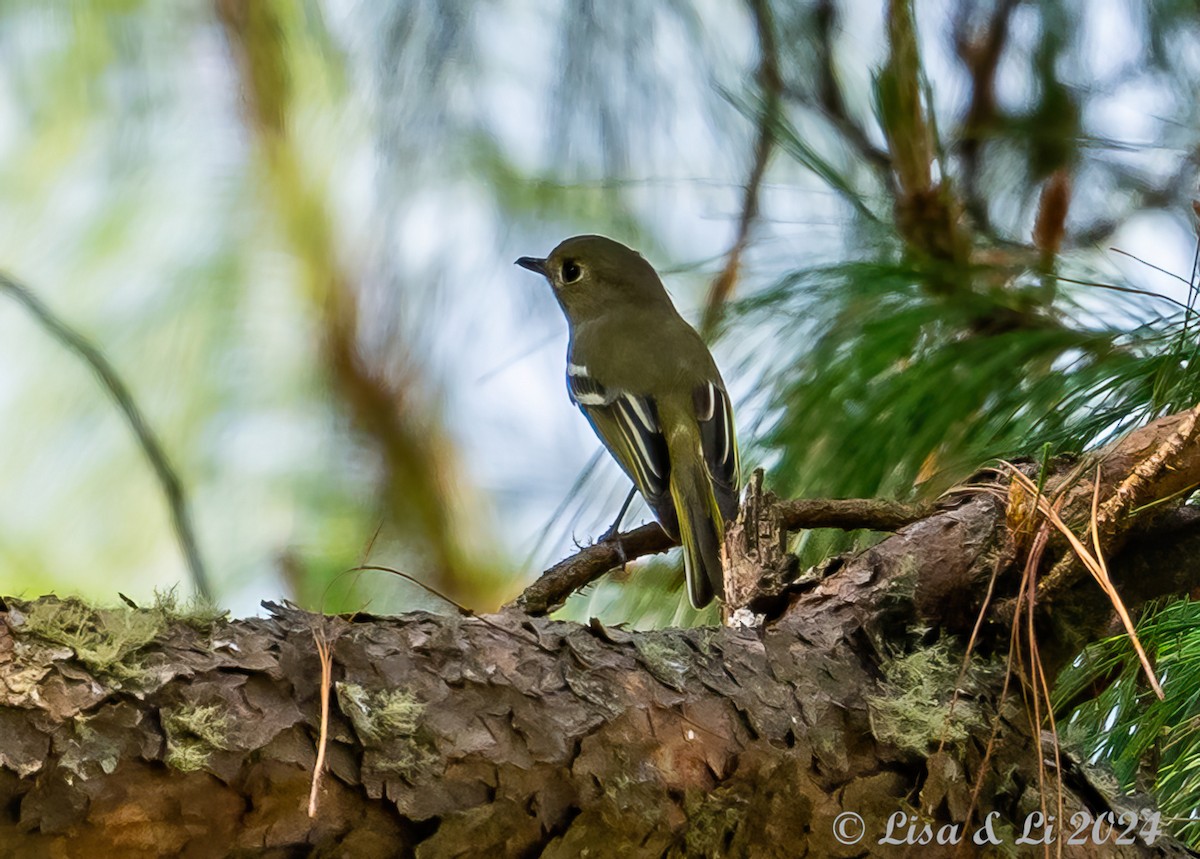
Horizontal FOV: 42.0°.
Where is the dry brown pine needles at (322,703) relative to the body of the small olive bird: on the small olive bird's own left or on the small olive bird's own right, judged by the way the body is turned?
on the small olive bird's own left

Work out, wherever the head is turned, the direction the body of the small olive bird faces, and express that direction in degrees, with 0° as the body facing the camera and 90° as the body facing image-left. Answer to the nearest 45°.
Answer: approximately 135°
